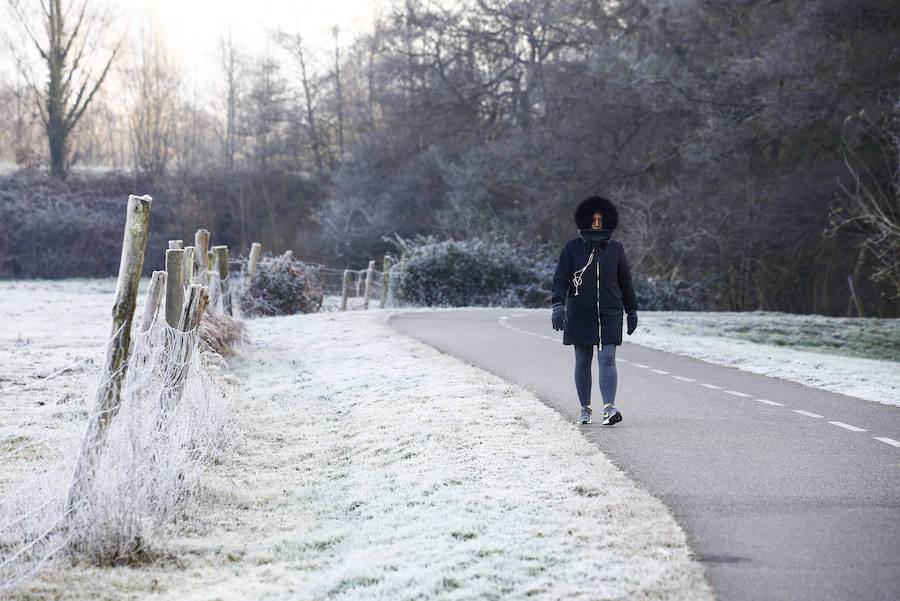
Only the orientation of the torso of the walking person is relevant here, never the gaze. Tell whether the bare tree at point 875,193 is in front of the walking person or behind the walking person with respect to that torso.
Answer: behind

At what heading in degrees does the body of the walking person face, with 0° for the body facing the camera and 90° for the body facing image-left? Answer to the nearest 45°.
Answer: approximately 0°

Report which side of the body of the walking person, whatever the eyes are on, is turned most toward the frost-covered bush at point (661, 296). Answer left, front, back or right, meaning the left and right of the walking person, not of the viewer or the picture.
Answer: back

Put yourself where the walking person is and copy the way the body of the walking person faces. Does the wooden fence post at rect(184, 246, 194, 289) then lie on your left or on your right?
on your right

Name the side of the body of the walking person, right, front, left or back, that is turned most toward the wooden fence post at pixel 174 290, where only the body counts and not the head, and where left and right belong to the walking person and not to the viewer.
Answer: right

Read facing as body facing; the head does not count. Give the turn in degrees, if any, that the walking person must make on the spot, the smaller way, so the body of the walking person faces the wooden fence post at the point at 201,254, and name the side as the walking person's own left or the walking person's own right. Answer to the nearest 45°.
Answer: approximately 135° to the walking person's own right
